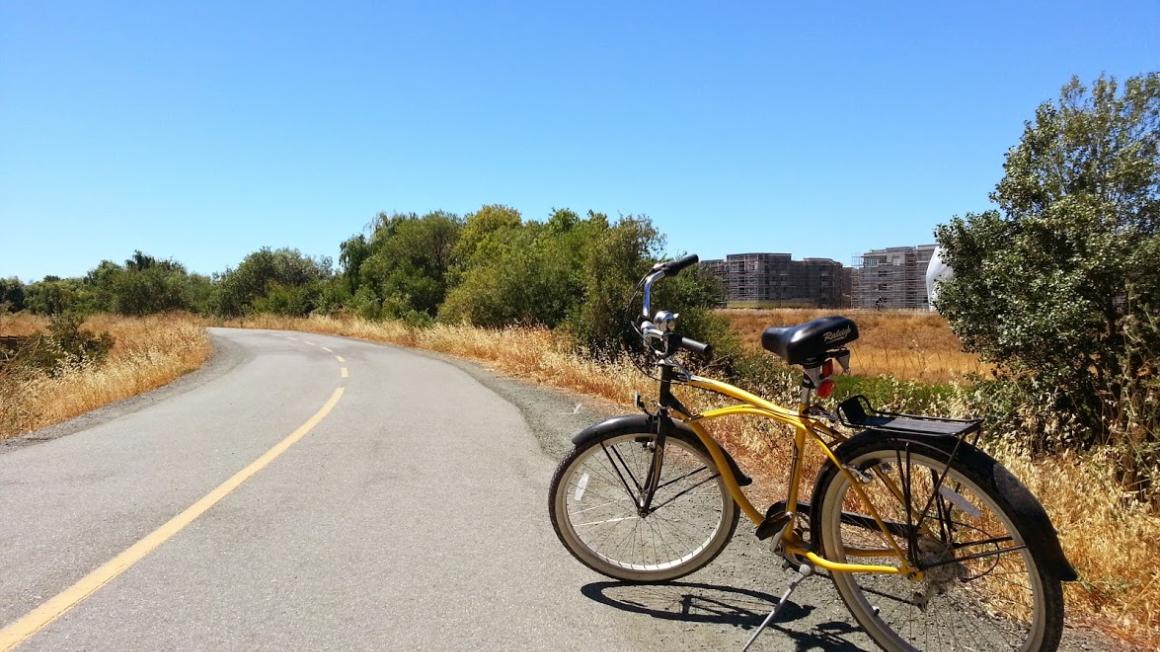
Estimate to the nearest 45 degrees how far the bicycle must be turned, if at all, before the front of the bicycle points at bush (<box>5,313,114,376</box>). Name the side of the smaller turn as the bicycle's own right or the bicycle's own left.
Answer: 0° — it already faces it

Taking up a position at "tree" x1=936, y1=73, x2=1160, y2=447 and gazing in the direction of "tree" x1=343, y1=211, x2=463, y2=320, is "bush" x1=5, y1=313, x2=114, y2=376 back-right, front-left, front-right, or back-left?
front-left

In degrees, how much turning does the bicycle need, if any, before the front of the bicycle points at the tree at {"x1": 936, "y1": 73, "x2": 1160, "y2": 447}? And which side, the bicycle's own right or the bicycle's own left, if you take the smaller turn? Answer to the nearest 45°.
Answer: approximately 45° to the bicycle's own right

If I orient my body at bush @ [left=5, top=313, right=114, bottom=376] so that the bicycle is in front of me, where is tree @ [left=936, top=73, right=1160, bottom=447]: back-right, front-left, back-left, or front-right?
front-left

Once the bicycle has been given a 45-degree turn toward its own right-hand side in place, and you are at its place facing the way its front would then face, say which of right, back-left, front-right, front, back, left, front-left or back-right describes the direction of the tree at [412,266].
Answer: front-left

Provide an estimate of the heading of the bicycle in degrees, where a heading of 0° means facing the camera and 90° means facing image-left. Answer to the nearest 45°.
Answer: approximately 135°

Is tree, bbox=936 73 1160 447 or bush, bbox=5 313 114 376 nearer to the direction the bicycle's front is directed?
the bush
